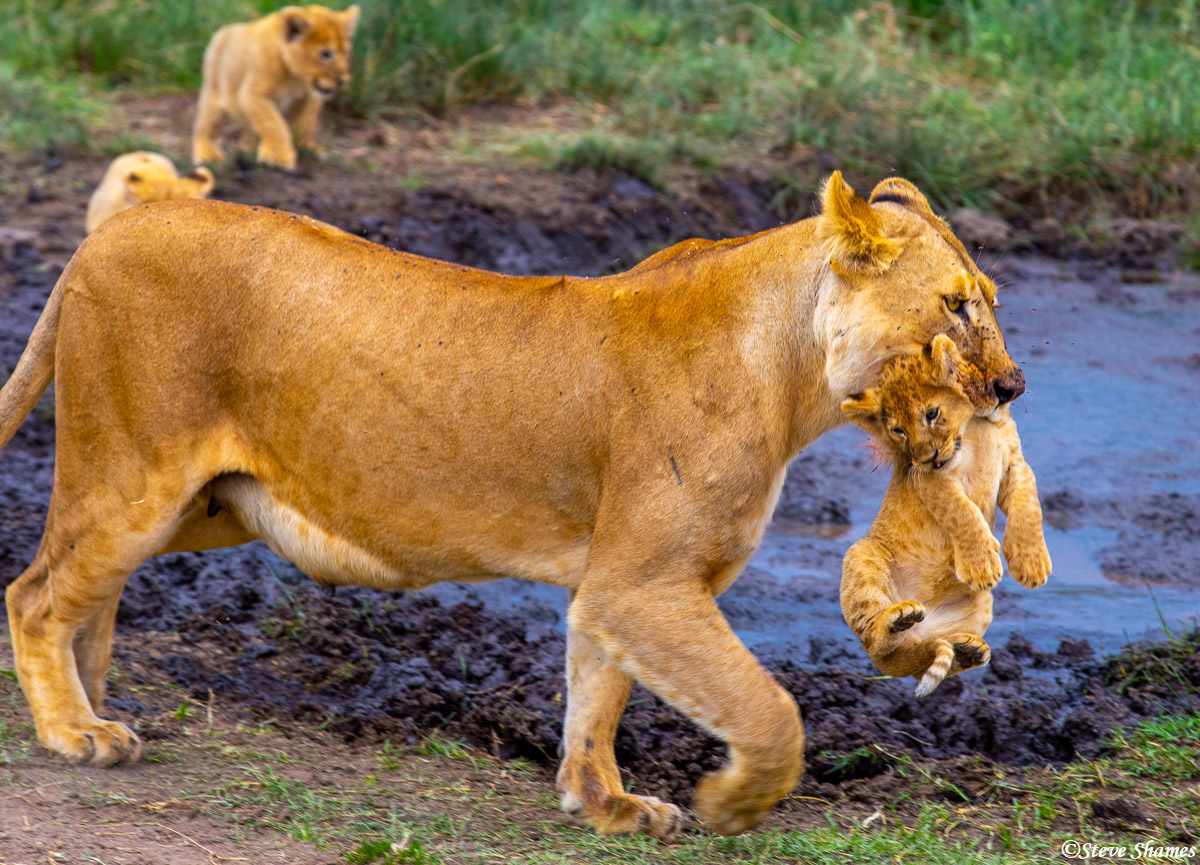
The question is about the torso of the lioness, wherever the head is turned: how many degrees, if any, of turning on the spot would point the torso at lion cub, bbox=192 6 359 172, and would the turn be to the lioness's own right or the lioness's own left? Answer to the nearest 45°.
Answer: approximately 90° to the lioness's own left

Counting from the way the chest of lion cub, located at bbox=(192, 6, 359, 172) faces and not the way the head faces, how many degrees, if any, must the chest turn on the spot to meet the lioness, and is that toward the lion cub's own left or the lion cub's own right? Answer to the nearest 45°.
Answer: approximately 45° to the lion cub's own right

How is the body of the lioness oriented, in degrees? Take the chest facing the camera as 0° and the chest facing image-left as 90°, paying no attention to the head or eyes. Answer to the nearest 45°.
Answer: approximately 270°

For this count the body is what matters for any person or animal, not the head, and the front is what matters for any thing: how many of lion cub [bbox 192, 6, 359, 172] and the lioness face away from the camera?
0

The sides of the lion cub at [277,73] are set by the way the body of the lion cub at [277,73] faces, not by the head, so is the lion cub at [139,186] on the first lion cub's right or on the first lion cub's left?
on the first lion cub's right

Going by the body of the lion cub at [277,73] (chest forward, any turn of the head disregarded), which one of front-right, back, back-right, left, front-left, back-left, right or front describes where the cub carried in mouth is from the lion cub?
front-right

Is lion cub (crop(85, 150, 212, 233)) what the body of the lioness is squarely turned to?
no

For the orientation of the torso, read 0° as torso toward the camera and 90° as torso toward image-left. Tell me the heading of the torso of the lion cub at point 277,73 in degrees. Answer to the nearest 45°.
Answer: approximately 315°
